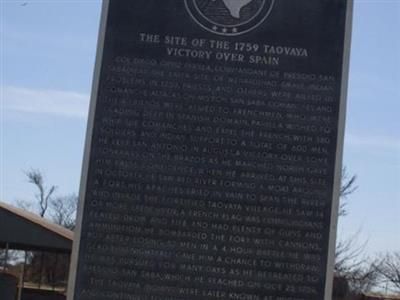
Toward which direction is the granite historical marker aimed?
toward the camera
